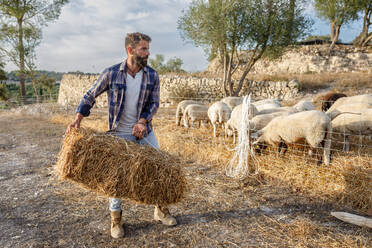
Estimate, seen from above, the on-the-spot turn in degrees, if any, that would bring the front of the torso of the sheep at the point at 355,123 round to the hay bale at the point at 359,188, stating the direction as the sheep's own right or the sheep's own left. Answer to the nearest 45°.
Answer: approximately 90° to the sheep's own left

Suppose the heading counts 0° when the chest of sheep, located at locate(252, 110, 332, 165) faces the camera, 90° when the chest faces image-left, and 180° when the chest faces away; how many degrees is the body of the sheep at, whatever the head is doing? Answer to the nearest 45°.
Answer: approximately 90°

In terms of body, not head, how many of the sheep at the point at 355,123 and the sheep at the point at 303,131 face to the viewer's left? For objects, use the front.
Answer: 2

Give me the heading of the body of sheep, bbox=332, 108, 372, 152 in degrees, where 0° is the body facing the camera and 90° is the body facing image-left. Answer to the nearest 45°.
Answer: approximately 90°

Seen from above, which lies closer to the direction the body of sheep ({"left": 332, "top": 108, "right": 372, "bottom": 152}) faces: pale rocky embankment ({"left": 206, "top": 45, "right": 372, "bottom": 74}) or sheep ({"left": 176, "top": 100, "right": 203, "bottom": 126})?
the sheep

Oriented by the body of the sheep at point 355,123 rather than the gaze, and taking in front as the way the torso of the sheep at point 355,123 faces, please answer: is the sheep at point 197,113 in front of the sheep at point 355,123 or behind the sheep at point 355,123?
in front

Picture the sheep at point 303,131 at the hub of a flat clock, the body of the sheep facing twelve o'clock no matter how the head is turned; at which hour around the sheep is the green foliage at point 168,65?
The green foliage is roughly at 2 o'clock from the sheep.

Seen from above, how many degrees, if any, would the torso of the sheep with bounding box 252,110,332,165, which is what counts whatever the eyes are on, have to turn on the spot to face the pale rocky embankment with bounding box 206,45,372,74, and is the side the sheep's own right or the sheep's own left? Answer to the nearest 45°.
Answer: approximately 90° to the sheep's own right
